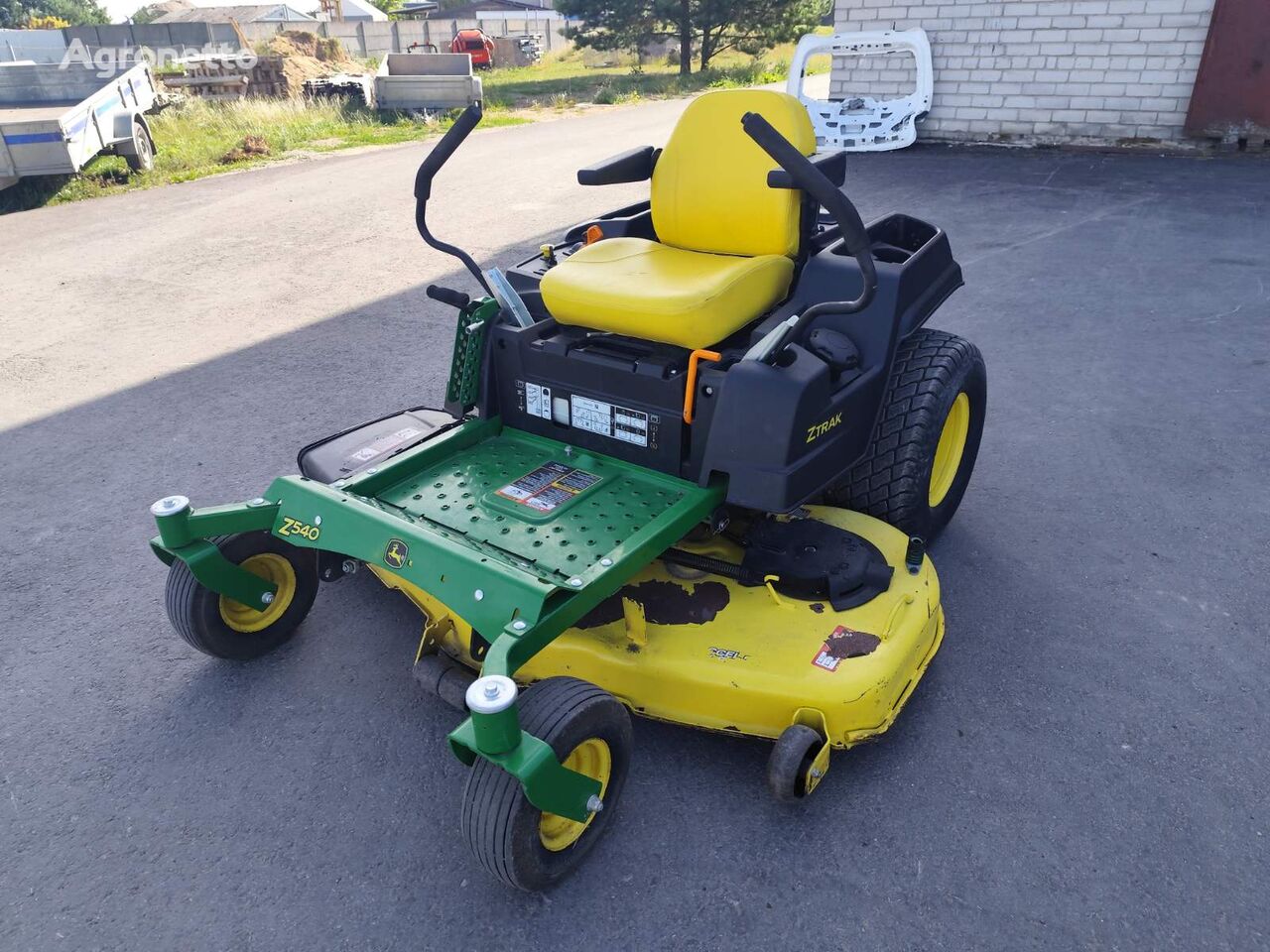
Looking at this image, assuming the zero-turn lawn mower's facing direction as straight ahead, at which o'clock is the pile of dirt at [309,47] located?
The pile of dirt is roughly at 4 o'clock from the zero-turn lawn mower.

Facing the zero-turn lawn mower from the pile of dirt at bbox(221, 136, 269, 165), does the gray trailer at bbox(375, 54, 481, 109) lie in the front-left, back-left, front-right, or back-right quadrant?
back-left

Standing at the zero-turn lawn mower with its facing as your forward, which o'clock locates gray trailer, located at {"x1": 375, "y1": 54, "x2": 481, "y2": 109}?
The gray trailer is roughly at 4 o'clock from the zero-turn lawn mower.

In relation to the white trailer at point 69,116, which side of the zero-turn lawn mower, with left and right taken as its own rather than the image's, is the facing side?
right

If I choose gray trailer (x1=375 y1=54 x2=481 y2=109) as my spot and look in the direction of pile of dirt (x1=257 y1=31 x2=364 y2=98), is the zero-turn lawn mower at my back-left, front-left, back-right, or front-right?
back-left

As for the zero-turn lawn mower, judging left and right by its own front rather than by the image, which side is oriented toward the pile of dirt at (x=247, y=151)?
right

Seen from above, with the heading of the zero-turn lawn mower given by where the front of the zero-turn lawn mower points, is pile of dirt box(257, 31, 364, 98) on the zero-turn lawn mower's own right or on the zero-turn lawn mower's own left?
on the zero-turn lawn mower's own right

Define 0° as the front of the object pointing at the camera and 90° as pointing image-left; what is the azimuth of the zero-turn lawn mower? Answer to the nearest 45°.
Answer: approximately 45°
